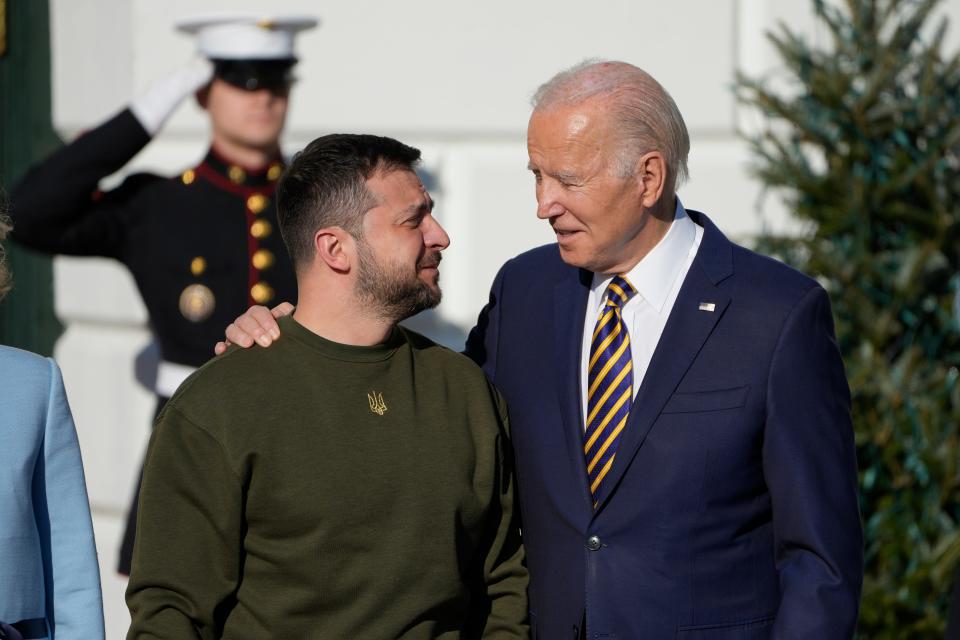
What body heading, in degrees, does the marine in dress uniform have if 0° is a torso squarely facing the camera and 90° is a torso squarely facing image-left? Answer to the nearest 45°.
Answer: approximately 315°

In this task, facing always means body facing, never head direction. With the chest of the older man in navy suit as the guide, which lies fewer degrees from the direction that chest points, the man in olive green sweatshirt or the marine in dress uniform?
the man in olive green sweatshirt

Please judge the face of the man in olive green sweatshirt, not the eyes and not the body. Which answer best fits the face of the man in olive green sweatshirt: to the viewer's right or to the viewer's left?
to the viewer's right

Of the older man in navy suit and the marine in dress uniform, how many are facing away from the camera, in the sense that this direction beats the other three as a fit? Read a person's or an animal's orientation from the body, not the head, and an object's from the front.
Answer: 0

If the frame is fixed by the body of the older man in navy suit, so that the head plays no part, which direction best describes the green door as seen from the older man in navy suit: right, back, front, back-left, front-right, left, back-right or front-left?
right

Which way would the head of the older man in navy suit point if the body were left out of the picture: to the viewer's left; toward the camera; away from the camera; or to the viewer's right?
to the viewer's left

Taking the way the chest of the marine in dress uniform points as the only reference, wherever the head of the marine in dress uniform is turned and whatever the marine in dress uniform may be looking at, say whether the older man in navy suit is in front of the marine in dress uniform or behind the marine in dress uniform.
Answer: in front
